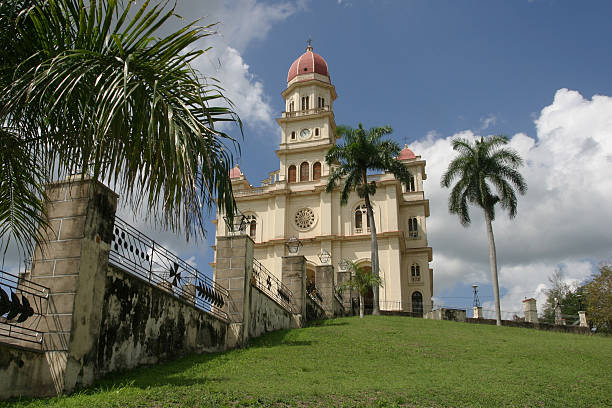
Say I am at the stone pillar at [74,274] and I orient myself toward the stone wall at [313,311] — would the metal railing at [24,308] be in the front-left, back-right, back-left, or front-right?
back-left

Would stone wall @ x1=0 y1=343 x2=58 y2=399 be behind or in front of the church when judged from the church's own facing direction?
in front

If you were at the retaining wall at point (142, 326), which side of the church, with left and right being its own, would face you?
front

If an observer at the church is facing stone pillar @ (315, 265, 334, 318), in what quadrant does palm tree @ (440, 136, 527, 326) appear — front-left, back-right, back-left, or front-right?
front-left

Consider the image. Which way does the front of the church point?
toward the camera

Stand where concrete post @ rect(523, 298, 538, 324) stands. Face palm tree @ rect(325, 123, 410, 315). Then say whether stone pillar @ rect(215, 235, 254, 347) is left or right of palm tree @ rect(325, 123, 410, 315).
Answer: left

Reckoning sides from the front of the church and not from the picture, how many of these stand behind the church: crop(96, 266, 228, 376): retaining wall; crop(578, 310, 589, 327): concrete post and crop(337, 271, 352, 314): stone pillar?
0

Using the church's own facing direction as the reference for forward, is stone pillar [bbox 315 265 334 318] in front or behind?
in front

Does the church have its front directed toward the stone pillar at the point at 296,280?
yes

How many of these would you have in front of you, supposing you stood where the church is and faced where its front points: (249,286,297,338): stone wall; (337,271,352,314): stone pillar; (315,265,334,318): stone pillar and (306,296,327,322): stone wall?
4

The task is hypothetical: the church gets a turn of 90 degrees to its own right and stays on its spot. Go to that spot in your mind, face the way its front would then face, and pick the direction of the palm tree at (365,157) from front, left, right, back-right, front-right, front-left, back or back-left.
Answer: left

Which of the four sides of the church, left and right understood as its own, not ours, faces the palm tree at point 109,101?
front

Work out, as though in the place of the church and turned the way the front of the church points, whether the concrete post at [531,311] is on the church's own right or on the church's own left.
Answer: on the church's own left

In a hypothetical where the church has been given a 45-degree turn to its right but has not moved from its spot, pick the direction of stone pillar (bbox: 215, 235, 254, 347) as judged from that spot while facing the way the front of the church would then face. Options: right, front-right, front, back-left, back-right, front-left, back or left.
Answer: front-left

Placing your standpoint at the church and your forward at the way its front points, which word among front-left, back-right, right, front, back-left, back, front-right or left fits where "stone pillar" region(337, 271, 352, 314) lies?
front

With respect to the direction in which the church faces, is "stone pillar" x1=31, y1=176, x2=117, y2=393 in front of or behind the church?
in front

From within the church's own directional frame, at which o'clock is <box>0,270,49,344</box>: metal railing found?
The metal railing is roughly at 12 o'clock from the church.
